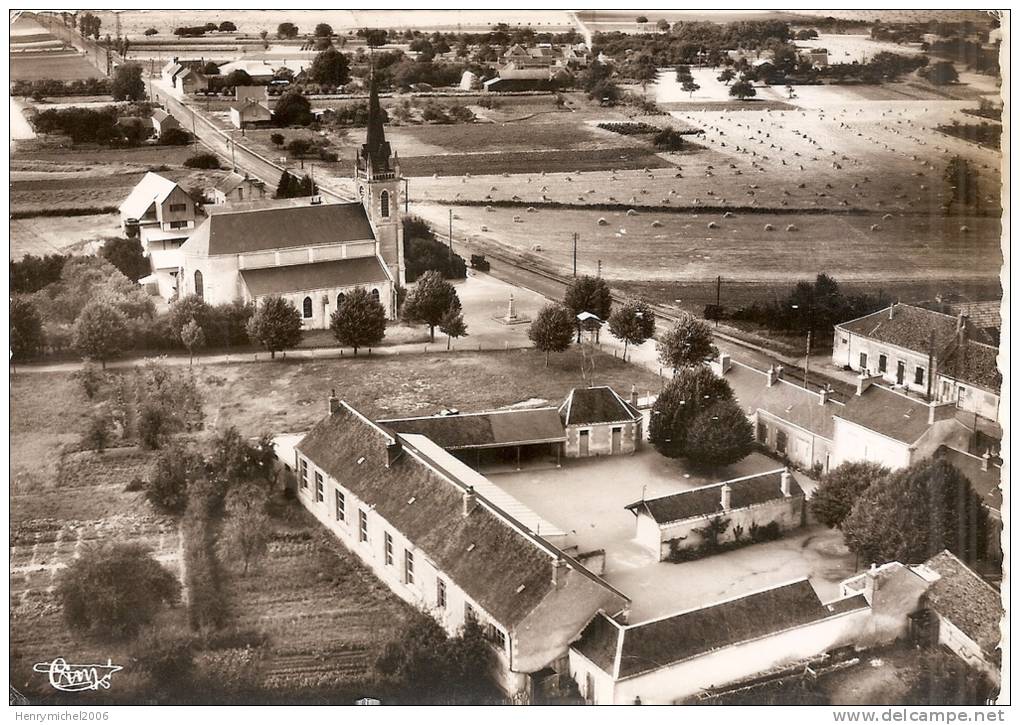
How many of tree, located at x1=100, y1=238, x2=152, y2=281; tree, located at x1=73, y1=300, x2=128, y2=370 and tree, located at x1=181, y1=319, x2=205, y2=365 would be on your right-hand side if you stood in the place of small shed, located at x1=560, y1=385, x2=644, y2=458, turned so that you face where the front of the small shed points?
3

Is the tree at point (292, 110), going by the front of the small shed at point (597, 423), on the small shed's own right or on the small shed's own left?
on the small shed's own right

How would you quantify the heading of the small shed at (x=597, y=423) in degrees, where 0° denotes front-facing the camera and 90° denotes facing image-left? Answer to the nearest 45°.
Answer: approximately 0°

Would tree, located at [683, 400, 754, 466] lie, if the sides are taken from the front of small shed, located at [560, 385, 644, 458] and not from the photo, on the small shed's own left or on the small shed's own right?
on the small shed's own left

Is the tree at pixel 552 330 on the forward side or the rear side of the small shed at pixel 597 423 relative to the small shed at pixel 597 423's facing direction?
on the rear side

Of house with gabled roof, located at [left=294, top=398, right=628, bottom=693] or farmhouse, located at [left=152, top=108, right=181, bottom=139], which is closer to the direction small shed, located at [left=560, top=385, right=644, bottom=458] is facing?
the house with gabled roof

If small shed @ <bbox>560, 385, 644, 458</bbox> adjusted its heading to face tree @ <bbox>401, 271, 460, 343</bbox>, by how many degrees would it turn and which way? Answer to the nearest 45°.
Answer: approximately 135° to its right

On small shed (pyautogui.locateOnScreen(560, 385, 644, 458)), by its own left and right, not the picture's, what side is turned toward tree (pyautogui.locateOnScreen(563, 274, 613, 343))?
back

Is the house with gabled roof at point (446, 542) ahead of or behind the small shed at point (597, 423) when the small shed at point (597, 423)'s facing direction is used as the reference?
ahead

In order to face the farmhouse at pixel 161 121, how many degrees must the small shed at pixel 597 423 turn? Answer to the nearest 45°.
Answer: approximately 90° to its right
